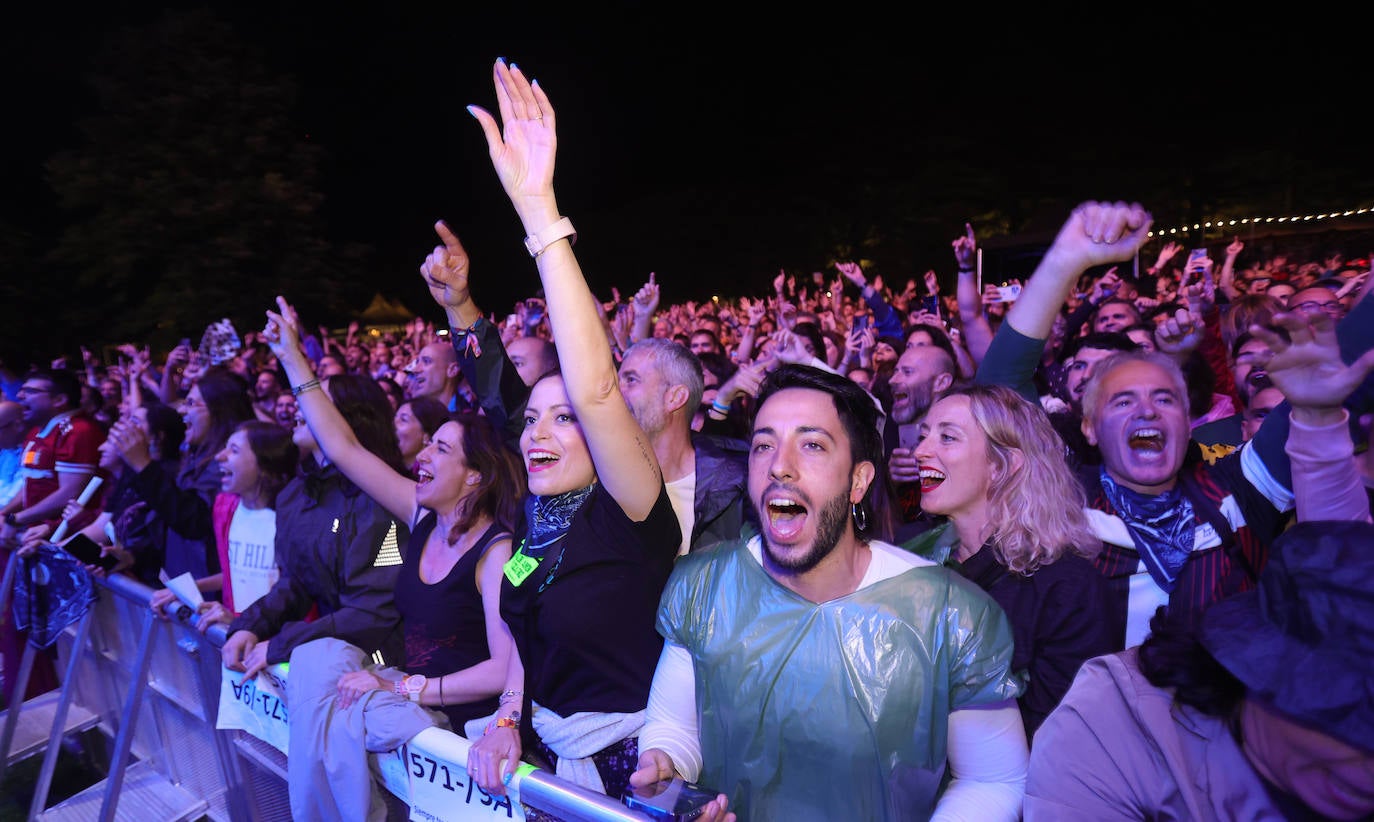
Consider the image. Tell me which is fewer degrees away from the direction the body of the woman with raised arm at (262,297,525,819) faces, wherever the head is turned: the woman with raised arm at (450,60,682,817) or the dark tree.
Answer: the woman with raised arm

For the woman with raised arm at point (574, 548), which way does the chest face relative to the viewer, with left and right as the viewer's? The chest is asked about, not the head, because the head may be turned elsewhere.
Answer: facing the viewer and to the left of the viewer

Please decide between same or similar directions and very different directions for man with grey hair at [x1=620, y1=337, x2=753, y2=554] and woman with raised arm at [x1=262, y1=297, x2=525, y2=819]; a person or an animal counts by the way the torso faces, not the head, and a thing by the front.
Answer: same or similar directions

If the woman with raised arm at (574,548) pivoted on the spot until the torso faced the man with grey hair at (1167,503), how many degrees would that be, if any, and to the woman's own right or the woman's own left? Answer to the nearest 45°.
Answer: approximately 135° to the woman's own left

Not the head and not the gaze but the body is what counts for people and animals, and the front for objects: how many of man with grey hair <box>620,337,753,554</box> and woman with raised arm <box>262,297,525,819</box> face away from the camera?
0

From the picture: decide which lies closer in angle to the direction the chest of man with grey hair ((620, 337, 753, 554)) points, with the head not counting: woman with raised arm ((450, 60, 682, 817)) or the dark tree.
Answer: the woman with raised arm

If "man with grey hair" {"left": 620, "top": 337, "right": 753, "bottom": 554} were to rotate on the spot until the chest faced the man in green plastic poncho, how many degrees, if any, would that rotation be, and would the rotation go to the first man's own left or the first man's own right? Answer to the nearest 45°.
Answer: approximately 45° to the first man's own left

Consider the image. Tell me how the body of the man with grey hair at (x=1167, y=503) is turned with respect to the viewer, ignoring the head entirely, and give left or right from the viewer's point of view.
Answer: facing the viewer

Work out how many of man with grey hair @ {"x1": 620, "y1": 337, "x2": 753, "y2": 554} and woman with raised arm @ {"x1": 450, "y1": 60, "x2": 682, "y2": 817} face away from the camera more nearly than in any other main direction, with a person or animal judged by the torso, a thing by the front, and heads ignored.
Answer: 0

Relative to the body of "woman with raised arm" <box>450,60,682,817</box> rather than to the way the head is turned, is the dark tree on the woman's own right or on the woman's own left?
on the woman's own right
